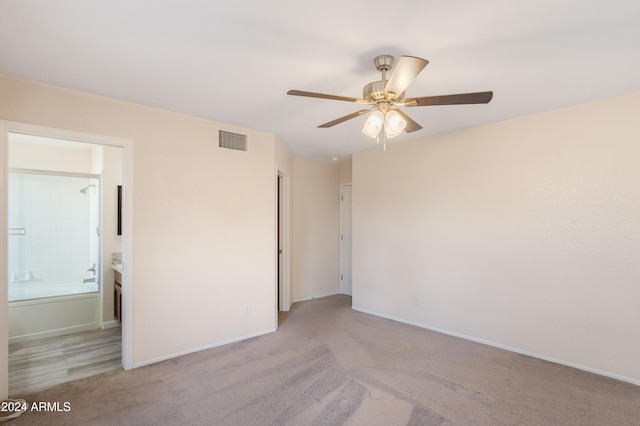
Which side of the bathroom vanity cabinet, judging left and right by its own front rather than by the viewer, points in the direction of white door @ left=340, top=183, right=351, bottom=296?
back

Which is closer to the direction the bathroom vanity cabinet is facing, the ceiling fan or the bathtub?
the bathtub

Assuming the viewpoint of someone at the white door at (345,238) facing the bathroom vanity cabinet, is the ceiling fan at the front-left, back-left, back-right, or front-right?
front-left

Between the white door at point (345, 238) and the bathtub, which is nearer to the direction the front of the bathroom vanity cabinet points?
the bathtub

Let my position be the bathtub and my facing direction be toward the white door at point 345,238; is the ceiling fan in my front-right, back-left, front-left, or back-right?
front-right

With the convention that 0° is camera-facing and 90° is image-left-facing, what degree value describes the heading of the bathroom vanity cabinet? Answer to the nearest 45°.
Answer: approximately 90°

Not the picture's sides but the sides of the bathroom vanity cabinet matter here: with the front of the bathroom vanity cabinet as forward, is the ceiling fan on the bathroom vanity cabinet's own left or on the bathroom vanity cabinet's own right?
on the bathroom vanity cabinet's own left

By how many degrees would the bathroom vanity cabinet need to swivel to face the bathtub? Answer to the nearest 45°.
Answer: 0° — it already faces it
